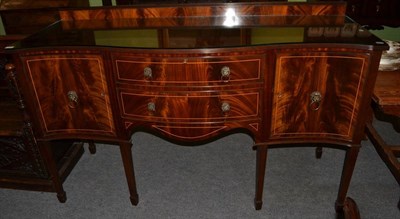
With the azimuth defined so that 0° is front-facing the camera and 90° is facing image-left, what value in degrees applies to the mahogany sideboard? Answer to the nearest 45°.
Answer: approximately 0°
